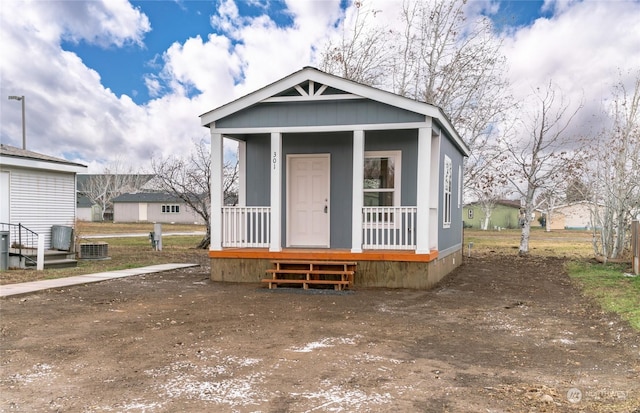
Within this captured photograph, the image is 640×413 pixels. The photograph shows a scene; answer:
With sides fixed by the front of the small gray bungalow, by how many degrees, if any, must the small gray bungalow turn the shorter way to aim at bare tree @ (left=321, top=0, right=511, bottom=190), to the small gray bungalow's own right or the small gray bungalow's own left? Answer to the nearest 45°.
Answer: approximately 135° to the small gray bungalow's own left

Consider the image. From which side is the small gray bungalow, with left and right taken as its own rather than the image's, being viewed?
front

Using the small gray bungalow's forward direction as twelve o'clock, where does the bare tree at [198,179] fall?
The bare tree is roughly at 5 o'clock from the small gray bungalow.

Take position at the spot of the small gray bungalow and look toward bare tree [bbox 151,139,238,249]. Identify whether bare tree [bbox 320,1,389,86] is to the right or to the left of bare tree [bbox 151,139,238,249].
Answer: right

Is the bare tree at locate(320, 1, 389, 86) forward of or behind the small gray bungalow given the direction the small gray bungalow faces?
behind

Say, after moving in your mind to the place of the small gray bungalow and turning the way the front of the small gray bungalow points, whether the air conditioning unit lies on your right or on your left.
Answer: on your right

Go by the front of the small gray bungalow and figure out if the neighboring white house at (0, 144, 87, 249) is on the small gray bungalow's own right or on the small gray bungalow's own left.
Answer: on the small gray bungalow's own right
